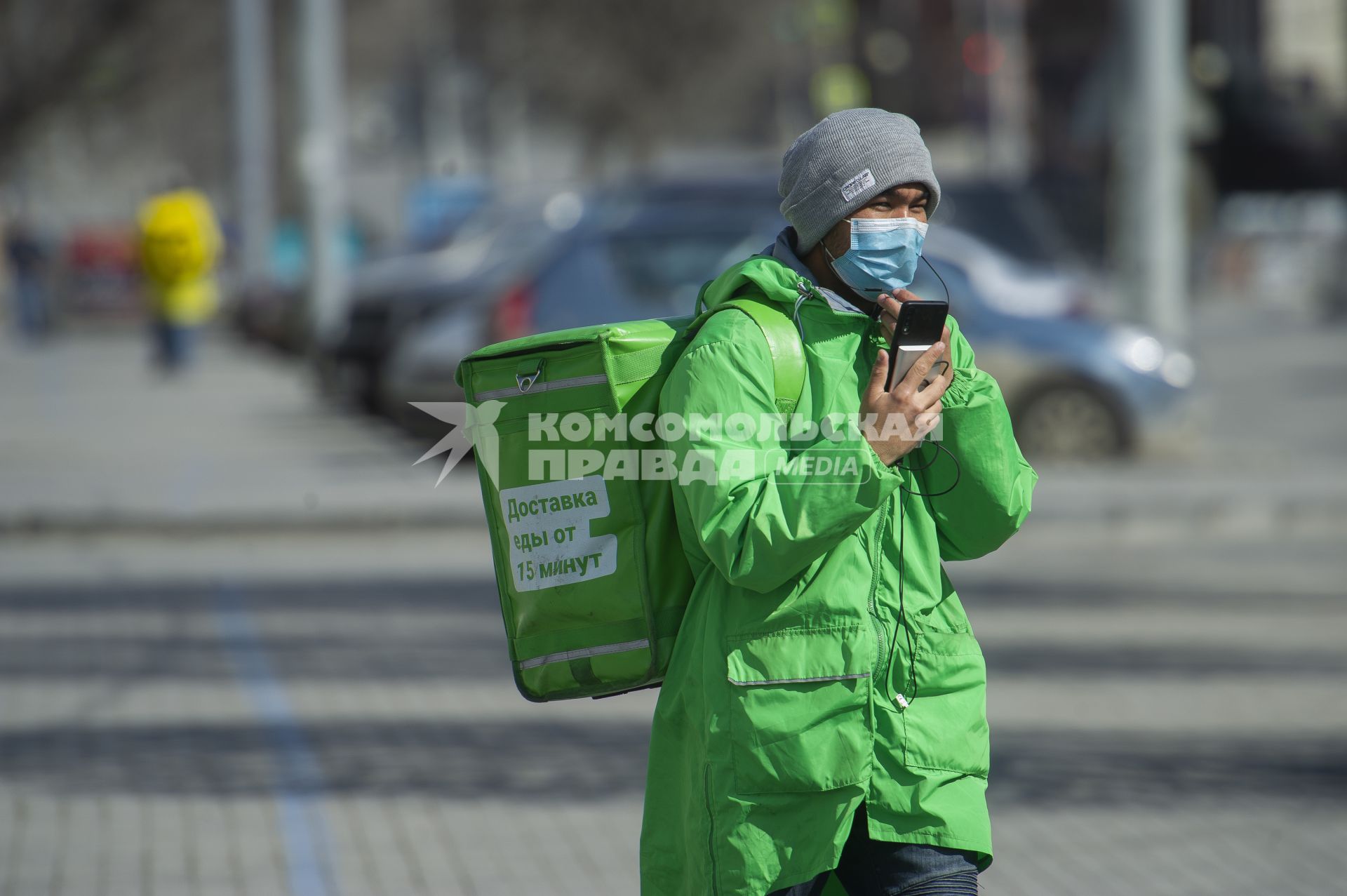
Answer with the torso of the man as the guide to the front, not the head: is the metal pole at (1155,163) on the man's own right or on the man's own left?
on the man's own left

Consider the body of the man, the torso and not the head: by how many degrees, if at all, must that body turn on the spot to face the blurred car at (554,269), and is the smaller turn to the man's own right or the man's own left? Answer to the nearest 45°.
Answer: approximately 135° to the man's own left

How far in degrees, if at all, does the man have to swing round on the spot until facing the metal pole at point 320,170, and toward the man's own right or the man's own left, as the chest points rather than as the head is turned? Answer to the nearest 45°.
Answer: approximately 135° to the man's own left

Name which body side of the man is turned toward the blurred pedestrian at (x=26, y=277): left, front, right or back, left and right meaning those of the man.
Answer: back

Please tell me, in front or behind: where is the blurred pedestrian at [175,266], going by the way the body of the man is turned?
behind

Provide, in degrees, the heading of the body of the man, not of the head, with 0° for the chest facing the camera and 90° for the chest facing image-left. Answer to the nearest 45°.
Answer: approximately 315°

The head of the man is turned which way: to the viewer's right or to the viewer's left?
to the viewer's right
